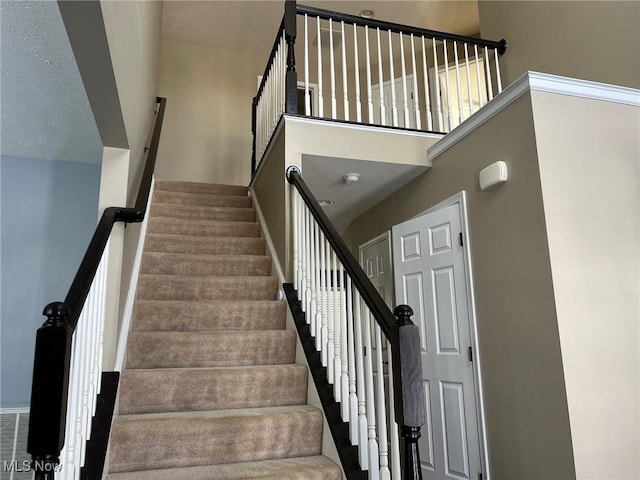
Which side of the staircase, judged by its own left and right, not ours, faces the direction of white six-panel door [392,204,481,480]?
left

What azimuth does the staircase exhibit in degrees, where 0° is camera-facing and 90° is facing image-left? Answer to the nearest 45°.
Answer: approximately 0°
